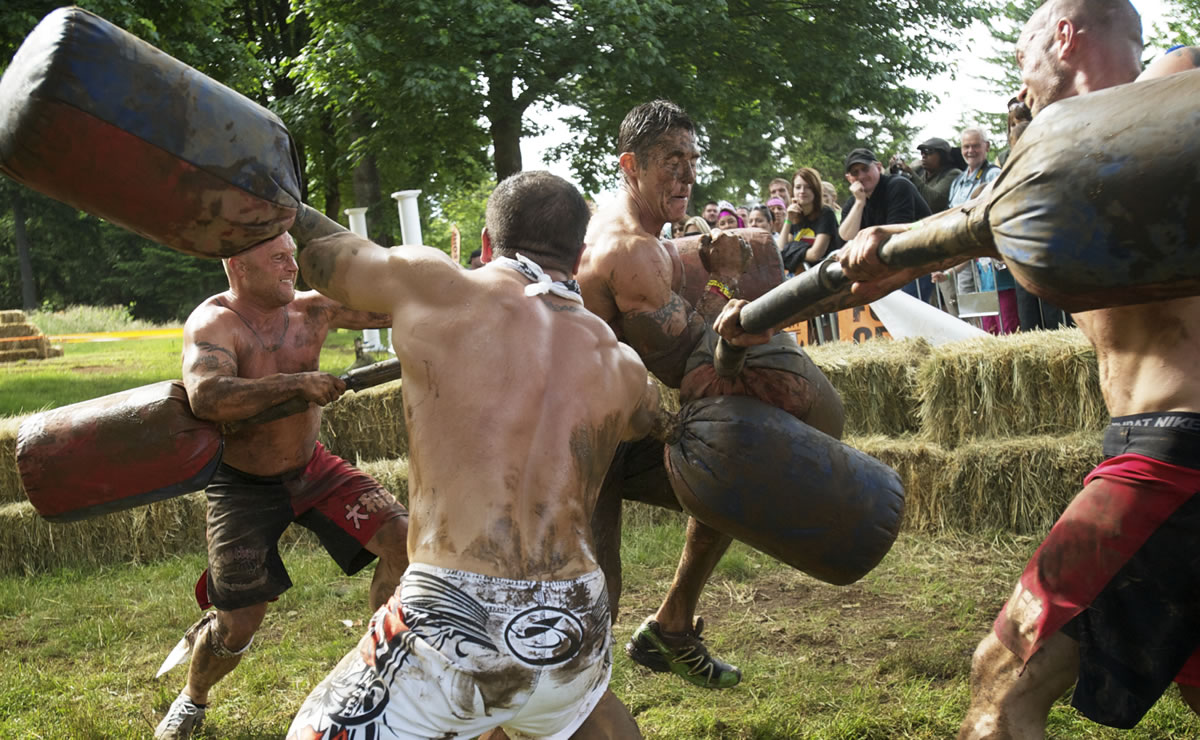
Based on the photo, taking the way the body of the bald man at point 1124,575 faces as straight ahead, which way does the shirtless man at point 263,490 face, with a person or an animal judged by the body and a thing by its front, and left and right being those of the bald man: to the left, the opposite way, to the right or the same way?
the opposite way

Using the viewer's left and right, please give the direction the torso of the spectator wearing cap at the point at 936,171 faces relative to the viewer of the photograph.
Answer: facing the viewer and to the left of the viewer

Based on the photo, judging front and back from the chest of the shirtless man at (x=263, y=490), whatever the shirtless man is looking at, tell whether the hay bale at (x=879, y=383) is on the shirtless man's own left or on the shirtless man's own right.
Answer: on the shirtless man's own left

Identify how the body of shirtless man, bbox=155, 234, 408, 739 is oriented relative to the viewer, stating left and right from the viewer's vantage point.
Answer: facing the viewer and to the right of the viewer

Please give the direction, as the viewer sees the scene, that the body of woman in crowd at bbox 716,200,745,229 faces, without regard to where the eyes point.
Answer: toward the camera

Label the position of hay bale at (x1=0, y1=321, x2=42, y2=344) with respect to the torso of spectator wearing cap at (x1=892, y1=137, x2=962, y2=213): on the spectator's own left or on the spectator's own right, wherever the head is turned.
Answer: on the spectator's own right

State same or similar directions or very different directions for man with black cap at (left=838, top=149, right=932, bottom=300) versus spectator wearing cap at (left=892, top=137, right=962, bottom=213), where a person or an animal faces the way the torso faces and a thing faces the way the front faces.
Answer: same or similar directions

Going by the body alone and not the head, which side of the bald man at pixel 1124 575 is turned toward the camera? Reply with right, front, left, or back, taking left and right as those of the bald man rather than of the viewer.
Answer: left

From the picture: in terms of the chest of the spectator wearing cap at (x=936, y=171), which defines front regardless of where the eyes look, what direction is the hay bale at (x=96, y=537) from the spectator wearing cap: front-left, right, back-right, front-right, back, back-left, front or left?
front

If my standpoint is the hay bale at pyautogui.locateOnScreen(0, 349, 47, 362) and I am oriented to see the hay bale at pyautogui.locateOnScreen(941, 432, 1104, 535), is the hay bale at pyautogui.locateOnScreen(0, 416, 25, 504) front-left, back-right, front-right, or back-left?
front-right

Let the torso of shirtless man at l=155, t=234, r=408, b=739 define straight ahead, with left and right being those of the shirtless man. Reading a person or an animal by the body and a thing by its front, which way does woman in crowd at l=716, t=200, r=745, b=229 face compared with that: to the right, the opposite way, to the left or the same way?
to the right

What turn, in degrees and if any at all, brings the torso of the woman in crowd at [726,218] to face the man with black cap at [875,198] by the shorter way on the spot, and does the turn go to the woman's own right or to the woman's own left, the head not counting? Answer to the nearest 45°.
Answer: approximately 45° to the woman's own left

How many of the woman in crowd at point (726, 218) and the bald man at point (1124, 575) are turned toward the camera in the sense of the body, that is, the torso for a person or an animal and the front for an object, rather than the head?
1

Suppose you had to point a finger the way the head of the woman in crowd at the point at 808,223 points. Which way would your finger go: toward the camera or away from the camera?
toward the camera

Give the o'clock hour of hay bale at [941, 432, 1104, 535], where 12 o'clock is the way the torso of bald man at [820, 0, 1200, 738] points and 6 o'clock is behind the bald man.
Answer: The hay bale is roughly at 3 o'clock from the bald man.

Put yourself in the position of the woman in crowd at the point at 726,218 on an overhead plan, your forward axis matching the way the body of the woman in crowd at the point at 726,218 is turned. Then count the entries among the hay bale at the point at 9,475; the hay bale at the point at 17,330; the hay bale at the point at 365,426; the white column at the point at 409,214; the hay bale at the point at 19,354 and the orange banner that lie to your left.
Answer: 1

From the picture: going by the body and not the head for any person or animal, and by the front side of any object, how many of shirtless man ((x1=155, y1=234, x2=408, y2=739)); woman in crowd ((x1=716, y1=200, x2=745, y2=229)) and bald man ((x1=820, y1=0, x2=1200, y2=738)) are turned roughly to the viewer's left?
1

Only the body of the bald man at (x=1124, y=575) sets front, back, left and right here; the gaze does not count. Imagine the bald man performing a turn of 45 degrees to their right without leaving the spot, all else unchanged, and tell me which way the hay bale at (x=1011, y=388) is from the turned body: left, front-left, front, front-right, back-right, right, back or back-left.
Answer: front-right
